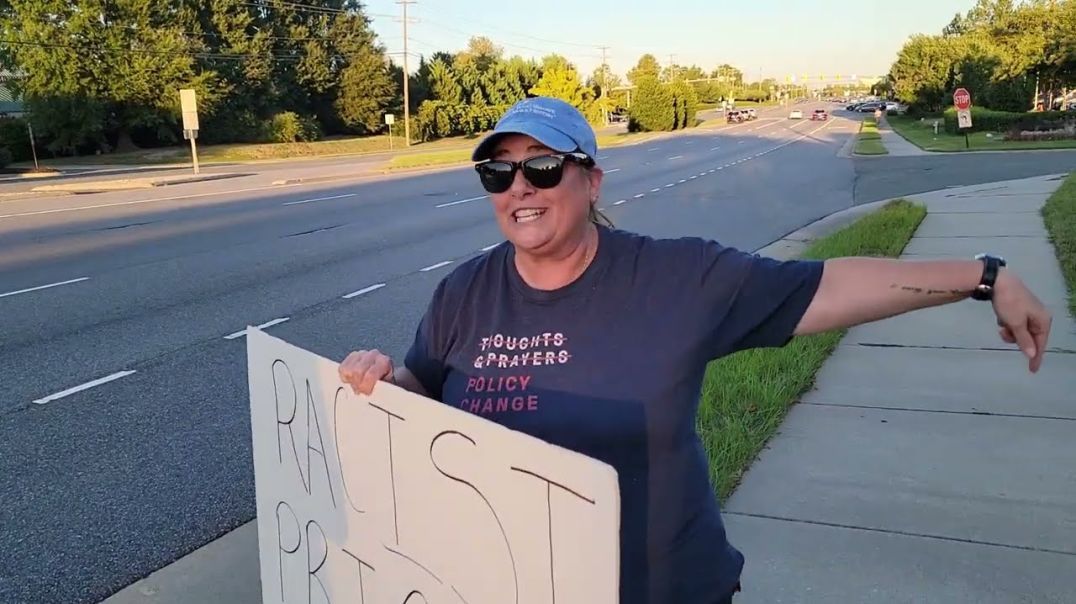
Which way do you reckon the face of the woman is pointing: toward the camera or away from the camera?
toward the camera

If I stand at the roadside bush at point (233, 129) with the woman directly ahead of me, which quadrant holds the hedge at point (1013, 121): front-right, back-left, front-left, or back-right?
front-left

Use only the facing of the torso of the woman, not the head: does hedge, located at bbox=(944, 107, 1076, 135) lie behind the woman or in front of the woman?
behind

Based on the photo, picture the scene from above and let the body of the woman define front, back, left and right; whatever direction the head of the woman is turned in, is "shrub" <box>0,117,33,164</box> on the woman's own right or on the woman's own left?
on the woman's own right

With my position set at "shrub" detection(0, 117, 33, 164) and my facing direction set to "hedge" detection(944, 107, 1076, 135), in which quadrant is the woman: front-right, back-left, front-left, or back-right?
front-right

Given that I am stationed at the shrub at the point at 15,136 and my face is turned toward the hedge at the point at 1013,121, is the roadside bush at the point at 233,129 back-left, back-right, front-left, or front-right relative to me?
front-left

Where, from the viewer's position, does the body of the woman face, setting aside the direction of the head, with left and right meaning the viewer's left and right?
facing the viewer and to the left of the viewer

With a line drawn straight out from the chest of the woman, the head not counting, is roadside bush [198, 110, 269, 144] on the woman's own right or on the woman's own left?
on the woman's own right
